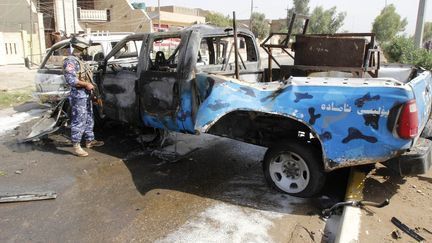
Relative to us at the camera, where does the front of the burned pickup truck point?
facing away from the viewer and to the left of the viewer

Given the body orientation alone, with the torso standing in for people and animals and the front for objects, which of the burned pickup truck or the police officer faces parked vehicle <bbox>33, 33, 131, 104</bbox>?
the burned pickup truck

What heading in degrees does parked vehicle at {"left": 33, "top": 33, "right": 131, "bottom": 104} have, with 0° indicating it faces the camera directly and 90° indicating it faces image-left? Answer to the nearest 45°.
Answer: approximately 45°

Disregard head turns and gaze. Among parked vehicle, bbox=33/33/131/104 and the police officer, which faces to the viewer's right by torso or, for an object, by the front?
the police officer

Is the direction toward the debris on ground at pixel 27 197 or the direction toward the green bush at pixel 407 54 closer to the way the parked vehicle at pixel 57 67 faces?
the debris on ground

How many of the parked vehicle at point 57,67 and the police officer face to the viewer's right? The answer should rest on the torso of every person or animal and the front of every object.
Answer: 1

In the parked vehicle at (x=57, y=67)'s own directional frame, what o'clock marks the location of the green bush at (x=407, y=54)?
The green bush is roughly at 7 o'clock from the parked vehicle.

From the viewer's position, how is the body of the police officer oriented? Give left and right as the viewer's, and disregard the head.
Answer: facing to the right of the viewer

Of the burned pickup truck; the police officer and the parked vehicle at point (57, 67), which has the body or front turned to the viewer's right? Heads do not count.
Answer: the police officer

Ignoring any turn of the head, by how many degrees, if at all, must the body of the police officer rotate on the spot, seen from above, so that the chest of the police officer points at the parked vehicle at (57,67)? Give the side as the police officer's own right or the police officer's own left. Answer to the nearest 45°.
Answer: approximately 90° to the police officer's own left
